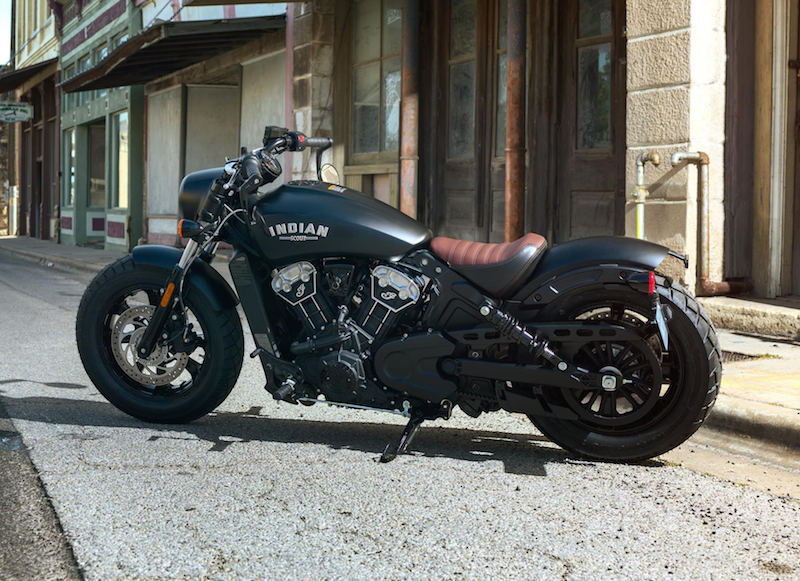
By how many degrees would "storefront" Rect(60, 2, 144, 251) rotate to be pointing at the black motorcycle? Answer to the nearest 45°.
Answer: approximately 45° to its left

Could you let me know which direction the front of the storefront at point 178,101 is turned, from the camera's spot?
facing the viewer and to the left of the viewer

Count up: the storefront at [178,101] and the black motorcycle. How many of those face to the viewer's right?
0

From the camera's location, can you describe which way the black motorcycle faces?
facing to the left of the viewer

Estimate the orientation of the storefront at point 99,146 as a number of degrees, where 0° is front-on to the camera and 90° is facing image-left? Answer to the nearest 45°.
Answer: approximately 45°

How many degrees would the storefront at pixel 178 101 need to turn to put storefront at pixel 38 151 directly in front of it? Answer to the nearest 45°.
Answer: approximately 135° to its right
